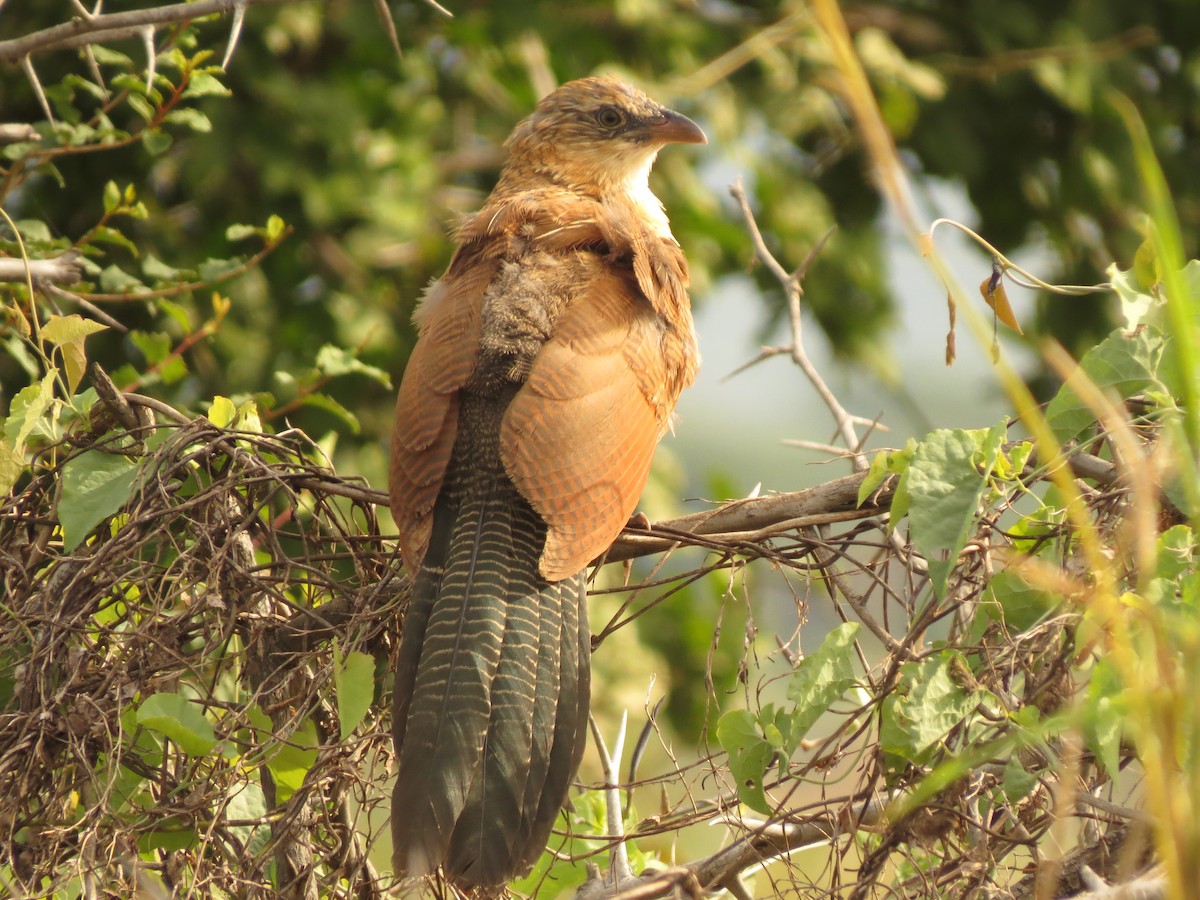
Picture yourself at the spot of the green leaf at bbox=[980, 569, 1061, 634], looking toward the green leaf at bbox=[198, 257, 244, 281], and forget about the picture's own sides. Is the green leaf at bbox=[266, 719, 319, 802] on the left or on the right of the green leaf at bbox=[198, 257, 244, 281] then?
left

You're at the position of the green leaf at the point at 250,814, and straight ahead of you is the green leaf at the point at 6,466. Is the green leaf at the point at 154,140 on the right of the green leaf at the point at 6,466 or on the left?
right

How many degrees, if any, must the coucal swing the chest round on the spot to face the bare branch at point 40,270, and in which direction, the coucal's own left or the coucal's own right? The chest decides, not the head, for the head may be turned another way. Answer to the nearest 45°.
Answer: approximately 135° to the coucal's own left

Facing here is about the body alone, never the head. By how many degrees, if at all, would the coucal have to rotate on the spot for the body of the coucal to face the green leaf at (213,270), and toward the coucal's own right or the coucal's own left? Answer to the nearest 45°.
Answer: approximately 90° to the coucal's own left

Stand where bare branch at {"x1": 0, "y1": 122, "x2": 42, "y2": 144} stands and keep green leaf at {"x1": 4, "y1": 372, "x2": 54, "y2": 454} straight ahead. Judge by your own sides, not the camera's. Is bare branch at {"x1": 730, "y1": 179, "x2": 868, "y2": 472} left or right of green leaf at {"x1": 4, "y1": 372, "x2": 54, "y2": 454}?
left

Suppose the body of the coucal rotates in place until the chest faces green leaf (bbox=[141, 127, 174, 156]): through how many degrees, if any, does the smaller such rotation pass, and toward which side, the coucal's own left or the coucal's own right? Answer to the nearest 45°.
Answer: approximately 90° to the coucal's own left

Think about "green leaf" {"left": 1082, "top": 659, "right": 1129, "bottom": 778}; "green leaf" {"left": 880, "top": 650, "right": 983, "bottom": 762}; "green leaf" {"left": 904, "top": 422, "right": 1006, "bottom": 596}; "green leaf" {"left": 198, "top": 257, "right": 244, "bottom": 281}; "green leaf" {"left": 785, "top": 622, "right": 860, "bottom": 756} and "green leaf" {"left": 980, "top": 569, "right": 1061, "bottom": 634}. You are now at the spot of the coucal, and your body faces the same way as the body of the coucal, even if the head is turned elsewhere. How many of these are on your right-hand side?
5

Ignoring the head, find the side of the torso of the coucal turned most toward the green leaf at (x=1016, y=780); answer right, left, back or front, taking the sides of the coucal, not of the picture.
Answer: right

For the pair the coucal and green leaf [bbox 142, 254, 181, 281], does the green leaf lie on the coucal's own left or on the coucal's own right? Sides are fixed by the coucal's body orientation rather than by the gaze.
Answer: on the coucal's own left

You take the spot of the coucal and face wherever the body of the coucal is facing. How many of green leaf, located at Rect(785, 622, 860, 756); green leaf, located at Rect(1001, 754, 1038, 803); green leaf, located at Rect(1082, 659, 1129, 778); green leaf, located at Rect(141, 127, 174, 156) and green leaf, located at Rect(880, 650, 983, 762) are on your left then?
1

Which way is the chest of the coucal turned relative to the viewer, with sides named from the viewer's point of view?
facing away from the viewer and to the right of the viewer

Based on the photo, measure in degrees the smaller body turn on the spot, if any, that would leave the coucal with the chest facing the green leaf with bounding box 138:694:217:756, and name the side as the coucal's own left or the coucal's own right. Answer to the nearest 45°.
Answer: approximately 180°
